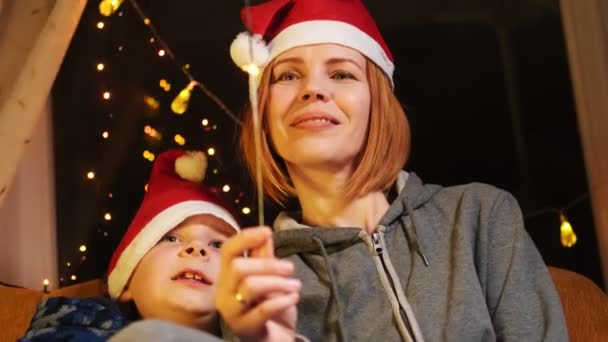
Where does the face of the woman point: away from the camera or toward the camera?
toward the camera

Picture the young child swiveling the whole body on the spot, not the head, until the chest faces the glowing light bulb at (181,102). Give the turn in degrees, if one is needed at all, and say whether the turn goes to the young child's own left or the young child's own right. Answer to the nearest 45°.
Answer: approximately 135° to the young child's own left

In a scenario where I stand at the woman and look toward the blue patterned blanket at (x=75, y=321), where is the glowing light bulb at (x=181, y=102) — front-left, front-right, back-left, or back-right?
front-right

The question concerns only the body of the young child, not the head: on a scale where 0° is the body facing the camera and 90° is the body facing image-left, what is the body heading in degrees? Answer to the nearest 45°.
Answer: approximately 315°

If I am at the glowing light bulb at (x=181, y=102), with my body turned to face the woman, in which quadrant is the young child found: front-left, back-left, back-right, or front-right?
front-right

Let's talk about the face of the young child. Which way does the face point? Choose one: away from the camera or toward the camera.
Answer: toward the camera
